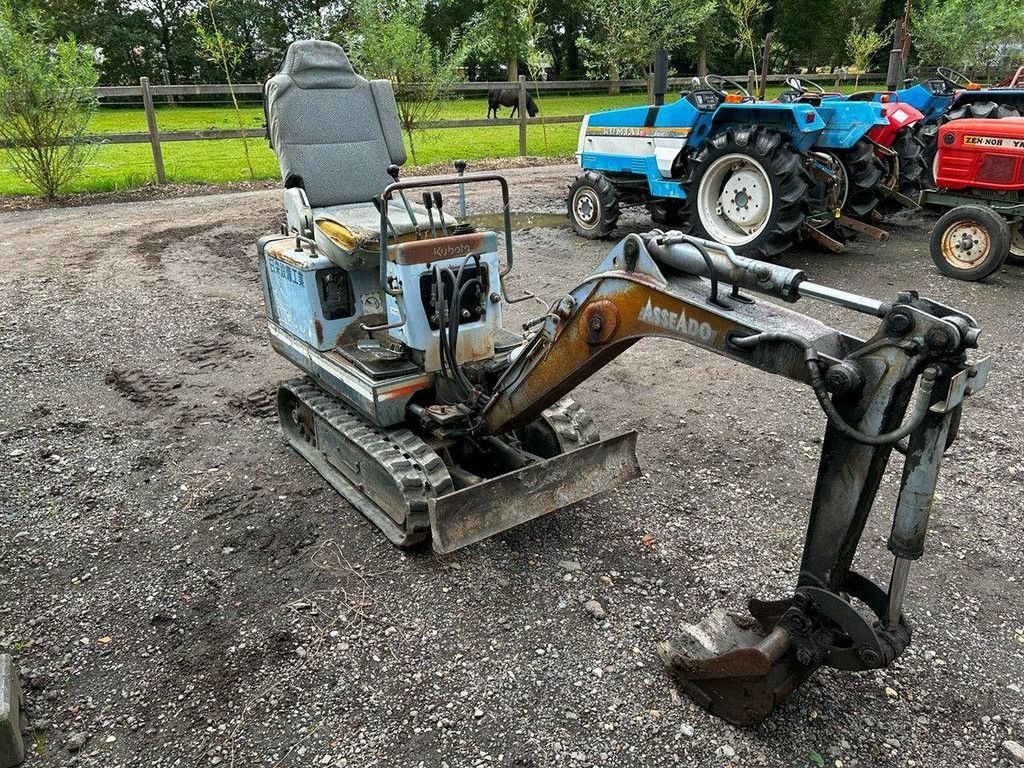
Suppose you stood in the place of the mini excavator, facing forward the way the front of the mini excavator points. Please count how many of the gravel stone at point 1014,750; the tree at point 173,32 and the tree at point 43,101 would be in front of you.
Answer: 1

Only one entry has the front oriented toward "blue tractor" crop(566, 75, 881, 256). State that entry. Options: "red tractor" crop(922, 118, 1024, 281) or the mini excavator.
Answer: the red tractor

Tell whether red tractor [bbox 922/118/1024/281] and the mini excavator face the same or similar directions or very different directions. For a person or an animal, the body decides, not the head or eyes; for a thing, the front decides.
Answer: very different directions

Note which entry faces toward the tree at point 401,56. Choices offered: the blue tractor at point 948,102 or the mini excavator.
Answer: the blue tractor

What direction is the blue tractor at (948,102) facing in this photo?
to the viewer's left

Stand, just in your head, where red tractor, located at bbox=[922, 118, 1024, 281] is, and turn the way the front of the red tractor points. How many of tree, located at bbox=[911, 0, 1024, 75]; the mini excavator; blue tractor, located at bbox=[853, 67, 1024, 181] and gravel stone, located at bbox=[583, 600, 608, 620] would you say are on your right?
2

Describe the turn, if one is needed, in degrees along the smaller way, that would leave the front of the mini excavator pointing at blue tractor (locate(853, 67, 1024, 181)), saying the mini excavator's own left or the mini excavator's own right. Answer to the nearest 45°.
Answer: approximately 90° to the mini excavator's own left

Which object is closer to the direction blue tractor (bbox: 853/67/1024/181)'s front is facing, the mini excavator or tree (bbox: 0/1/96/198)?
the tree

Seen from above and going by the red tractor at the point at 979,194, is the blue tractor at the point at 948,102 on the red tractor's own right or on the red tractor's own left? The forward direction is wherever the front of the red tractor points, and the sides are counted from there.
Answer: on the red tractor's own right

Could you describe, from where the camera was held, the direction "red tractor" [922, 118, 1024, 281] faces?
facing to the left of the viewer
